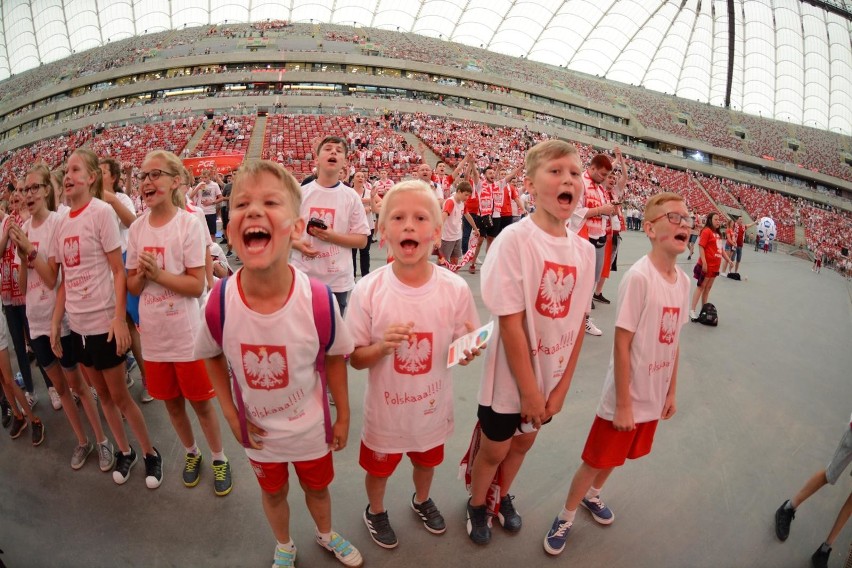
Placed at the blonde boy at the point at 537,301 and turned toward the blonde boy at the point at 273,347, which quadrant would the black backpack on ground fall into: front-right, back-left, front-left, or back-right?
back-right

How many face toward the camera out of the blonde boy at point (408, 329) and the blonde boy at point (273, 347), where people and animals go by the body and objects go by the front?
2

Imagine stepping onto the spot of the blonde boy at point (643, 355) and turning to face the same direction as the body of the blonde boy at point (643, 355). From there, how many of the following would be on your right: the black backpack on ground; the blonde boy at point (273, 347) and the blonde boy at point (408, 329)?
2

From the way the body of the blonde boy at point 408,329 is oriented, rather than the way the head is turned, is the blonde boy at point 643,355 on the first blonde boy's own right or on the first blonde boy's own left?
on the first blonde boy's own left

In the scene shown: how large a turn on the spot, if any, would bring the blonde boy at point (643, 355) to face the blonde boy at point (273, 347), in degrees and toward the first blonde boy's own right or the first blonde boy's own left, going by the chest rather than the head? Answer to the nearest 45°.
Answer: approximately 90° to the first blonde boy's own right

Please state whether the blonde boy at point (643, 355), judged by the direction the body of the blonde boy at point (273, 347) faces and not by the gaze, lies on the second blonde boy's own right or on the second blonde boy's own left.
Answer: on the second blonde boy's own left

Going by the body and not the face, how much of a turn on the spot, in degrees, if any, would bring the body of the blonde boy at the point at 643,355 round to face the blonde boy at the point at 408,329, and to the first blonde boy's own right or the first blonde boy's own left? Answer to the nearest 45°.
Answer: approximately 90° to the first blonde boy's own right

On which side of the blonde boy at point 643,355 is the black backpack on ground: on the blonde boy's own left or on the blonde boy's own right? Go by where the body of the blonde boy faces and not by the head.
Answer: on the blonde boy's own left
